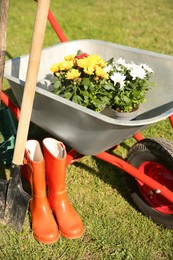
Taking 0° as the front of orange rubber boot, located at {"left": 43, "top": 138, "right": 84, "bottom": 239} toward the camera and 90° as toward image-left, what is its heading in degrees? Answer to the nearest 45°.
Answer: approximately 315°

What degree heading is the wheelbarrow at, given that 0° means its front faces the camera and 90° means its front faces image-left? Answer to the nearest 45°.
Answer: approximately 315°

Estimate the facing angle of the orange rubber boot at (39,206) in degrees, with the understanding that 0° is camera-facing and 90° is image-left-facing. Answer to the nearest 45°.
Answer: approximately 315°
